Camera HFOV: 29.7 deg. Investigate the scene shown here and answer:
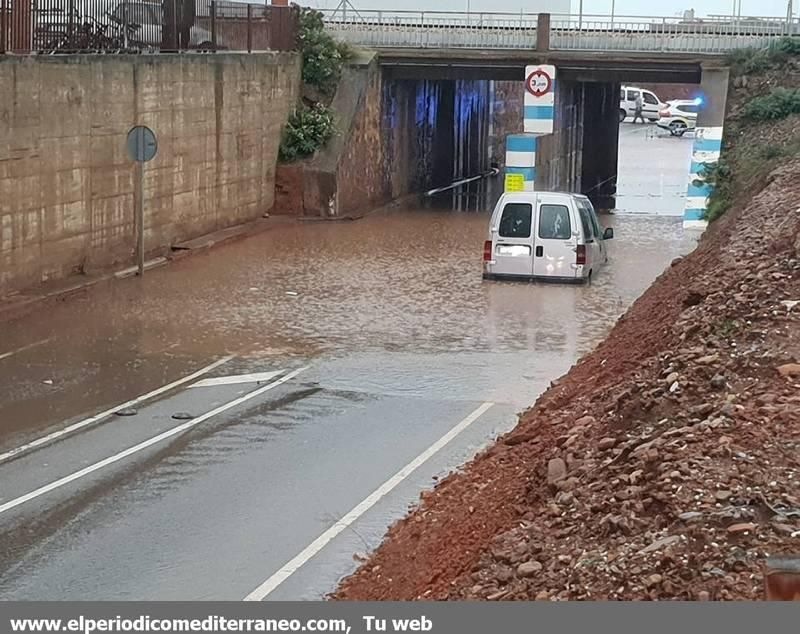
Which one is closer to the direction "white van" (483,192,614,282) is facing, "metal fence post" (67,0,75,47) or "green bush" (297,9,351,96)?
the green bush

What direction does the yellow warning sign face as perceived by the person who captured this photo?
facing the viewer

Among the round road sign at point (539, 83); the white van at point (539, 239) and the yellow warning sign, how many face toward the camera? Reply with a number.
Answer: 2

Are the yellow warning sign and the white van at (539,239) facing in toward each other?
yes

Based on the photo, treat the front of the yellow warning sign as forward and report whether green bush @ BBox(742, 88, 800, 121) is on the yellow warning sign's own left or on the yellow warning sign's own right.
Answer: on the yellow warning sign's own left

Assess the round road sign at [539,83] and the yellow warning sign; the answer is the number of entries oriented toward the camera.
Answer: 2

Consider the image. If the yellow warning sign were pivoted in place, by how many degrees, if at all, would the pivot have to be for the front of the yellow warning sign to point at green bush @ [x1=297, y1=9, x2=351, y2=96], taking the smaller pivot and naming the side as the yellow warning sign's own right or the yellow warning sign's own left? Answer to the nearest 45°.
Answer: approximately 90° to the yellow warning sign's own right

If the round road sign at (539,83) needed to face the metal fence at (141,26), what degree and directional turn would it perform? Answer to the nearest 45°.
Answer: approximately 45° to its right

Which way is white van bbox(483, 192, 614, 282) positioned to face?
away from the camera

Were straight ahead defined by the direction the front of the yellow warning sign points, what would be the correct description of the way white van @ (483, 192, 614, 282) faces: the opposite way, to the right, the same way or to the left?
the opposite way

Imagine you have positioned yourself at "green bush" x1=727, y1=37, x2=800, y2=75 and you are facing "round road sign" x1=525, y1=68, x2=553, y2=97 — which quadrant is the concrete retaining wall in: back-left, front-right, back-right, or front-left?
front-left

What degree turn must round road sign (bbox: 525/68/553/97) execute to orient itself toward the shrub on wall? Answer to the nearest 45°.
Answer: approximately 45° to its right
